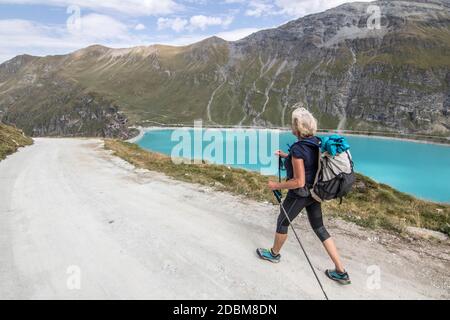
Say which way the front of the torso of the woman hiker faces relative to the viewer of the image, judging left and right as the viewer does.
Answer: facing away from the viewer and to the left of the viewer
